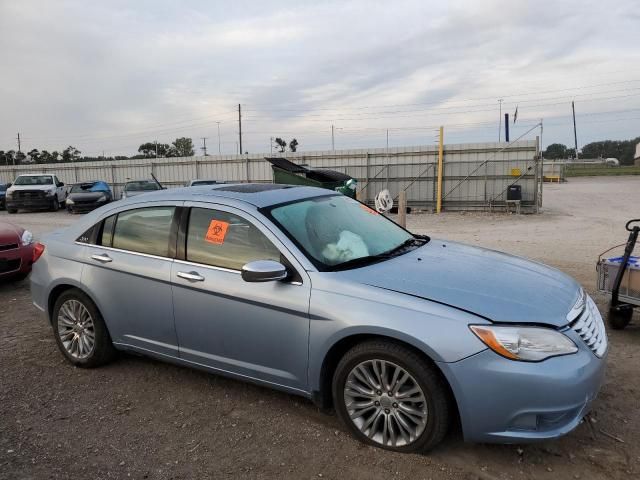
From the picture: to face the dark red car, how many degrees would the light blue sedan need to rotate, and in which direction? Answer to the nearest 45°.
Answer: approximately 180°

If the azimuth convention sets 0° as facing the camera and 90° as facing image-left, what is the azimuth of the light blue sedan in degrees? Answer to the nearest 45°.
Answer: approximately 315°

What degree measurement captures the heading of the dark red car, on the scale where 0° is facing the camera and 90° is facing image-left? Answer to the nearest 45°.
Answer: approximately 0°

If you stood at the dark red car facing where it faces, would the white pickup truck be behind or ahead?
behind

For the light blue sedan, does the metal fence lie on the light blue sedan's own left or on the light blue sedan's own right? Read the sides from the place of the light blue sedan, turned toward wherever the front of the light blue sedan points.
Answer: on the light blue sedan's own left

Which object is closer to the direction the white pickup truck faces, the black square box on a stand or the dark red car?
the dark red car

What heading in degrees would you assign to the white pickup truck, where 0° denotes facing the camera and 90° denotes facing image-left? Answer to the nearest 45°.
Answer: approximately 45°

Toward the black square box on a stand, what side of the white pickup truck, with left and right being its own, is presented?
left
